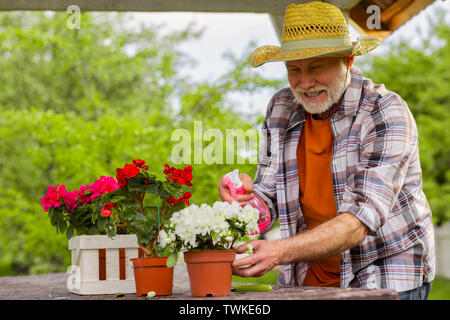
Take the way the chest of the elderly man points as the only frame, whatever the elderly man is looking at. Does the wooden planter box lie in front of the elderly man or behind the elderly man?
in front

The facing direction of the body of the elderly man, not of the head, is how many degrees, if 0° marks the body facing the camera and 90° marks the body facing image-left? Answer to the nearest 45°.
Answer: approximately 45°

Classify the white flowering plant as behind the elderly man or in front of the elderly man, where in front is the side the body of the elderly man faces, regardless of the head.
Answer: in front
